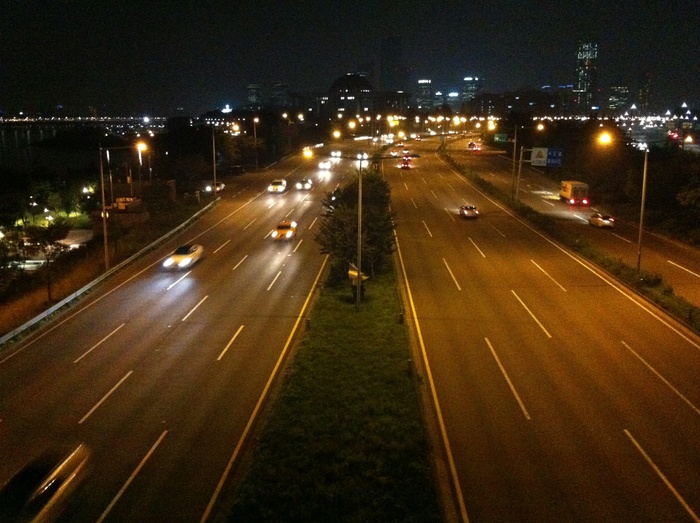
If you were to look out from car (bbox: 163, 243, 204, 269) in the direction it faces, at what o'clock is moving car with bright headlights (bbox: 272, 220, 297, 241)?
The moving car with bright headlights is roughly at 6 o'clock from the car.

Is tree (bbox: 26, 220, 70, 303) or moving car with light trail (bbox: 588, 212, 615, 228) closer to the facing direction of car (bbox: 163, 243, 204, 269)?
the tree

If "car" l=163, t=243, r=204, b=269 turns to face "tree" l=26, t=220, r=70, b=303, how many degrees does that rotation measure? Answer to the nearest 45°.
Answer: approximately 45° to its right

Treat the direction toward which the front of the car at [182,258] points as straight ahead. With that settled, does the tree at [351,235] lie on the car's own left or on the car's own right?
on the car's own left

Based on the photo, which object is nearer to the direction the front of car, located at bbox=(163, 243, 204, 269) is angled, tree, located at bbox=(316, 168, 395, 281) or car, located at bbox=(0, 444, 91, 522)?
the car

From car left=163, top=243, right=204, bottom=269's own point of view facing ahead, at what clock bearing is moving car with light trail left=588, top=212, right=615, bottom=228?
The moving car with light trail is roughly at 7 o'clock from the car.

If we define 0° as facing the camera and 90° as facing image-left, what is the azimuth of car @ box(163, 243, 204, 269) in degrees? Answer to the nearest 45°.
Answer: approximately 45°
